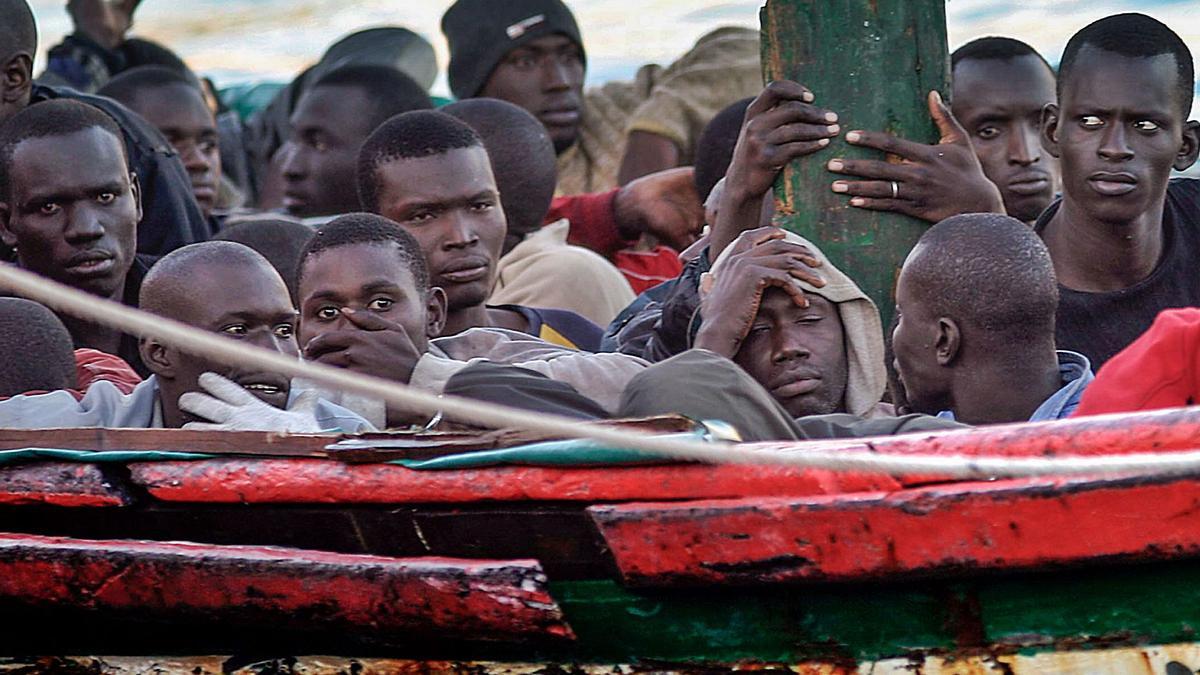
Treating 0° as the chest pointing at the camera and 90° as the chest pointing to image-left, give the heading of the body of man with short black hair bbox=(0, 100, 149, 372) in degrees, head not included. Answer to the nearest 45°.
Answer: approximately 0°

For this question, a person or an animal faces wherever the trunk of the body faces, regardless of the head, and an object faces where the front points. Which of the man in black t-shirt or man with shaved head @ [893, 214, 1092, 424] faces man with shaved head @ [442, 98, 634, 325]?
man with shaved head @ [893, 214, 1092, 424]

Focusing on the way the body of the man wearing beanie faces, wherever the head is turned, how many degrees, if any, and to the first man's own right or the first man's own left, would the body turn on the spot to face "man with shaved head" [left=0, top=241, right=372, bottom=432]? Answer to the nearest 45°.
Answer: approximately 45° to the first man's own right

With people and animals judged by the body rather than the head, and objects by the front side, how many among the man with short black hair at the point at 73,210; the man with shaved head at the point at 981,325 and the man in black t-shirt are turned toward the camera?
2

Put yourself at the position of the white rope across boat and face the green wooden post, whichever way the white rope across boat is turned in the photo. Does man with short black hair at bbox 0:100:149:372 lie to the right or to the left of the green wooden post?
left

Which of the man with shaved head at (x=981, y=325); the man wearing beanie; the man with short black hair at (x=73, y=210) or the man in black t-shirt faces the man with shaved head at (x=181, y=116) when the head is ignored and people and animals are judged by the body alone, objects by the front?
the man with shaved head at (x=981, y=325)
